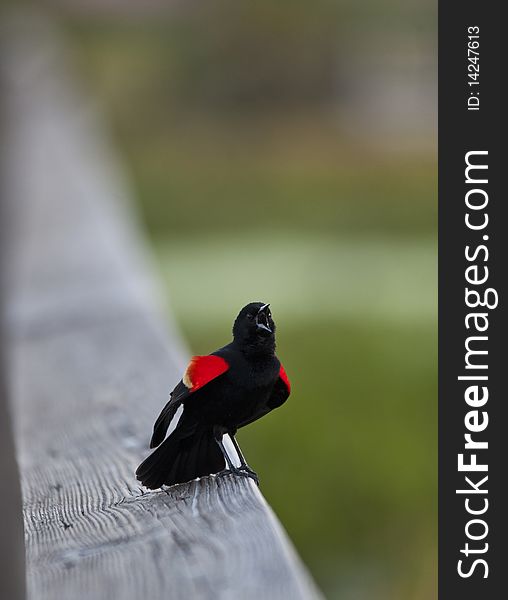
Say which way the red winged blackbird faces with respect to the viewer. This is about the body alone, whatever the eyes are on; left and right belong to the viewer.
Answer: facing the viewer and to the right of the viewer
